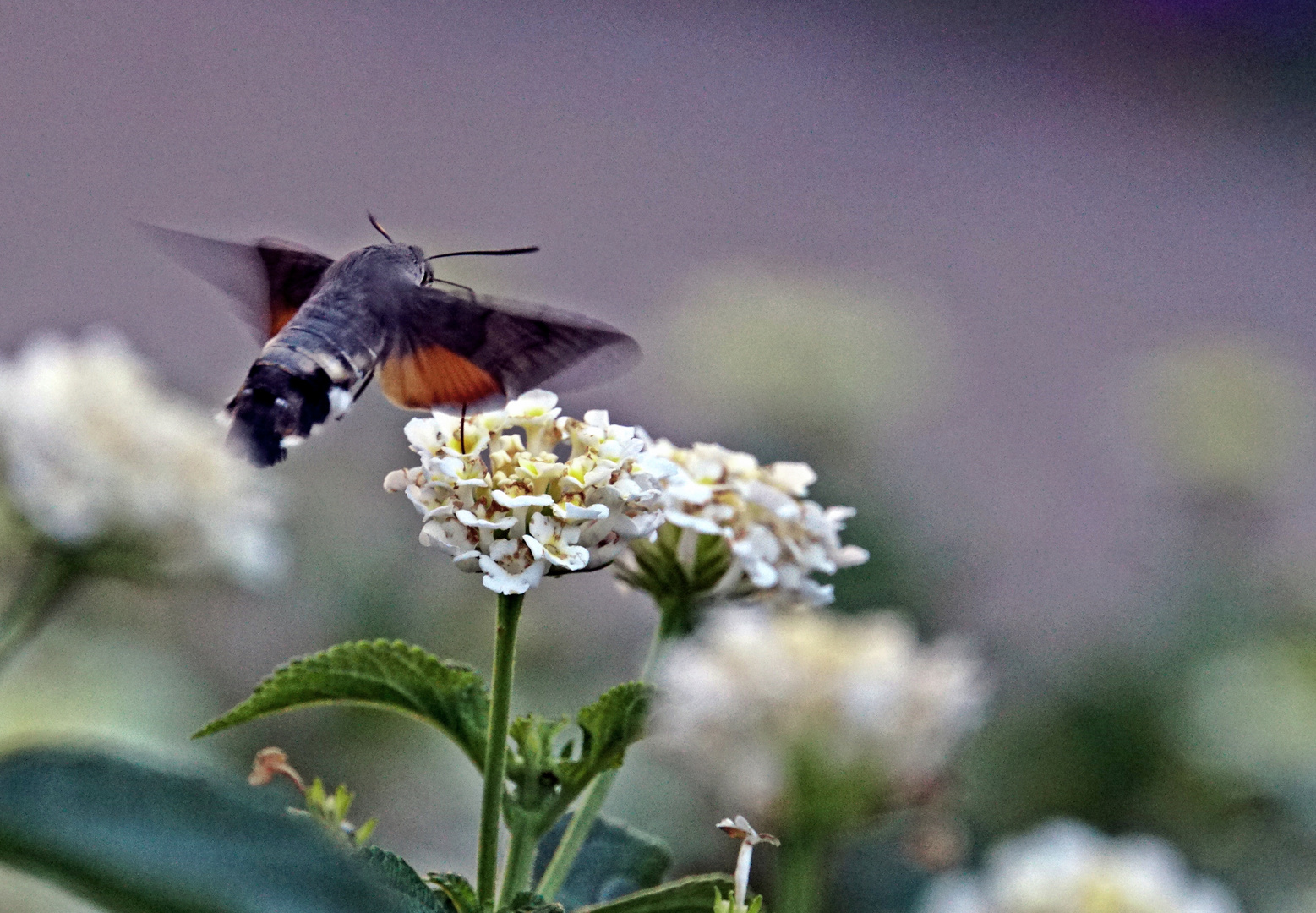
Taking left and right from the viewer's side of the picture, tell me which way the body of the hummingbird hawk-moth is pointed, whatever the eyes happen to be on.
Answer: facing away from the viewer and to the right of the viewer

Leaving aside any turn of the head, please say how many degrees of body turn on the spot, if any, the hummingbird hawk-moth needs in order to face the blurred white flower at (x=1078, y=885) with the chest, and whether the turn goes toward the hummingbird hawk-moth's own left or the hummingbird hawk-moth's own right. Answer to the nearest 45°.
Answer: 0° — it already faces it

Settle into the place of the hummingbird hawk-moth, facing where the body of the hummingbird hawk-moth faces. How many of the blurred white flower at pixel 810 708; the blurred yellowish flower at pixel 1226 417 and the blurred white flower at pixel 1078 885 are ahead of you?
3
